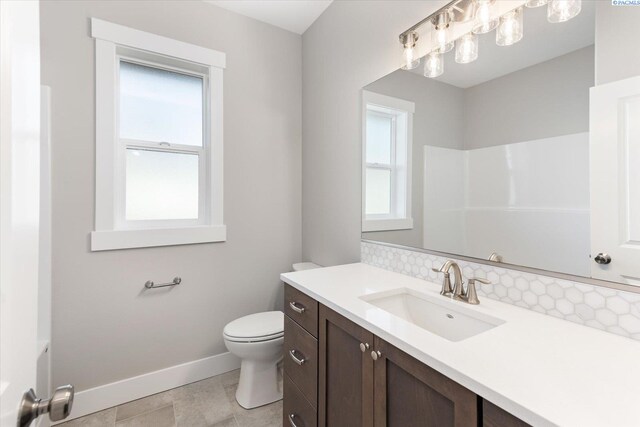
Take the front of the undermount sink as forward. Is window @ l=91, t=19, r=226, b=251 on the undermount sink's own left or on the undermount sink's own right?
on the undermount sink's own right

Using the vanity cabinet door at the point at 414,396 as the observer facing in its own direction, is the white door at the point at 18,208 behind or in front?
in front

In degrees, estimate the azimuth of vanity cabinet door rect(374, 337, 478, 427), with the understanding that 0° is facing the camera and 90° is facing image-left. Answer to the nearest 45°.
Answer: approximately 45°

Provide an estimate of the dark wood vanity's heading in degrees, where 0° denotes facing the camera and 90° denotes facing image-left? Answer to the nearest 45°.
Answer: approximately 45°

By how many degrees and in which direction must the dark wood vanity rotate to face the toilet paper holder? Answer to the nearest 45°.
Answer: approximately 45° to its right

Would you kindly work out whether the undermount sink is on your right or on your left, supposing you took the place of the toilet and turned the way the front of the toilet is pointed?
on your left

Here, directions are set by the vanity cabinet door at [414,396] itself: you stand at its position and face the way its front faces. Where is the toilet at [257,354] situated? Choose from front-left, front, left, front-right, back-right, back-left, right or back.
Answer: right

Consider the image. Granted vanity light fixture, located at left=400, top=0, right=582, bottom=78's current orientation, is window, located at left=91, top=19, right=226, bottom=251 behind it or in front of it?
in front

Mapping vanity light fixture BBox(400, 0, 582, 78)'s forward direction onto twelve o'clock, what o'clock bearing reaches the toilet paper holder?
The toilet paper holder is roughly at 1 o'clock from the vanity light fixture.
